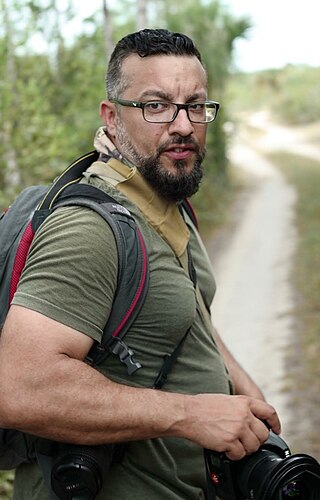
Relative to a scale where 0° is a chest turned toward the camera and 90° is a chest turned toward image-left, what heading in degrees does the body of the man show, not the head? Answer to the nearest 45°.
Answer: approximately 315°

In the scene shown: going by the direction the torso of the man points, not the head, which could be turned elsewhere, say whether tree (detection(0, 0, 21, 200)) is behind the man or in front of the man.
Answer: behind
